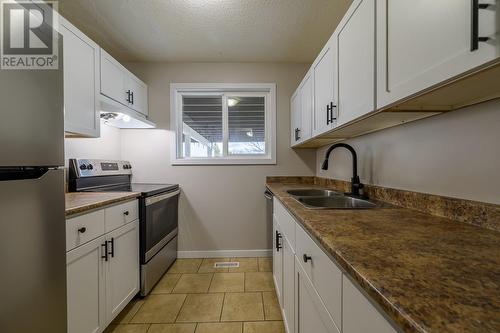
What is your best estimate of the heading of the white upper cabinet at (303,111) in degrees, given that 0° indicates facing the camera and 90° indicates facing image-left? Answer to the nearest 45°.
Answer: approximately 90°

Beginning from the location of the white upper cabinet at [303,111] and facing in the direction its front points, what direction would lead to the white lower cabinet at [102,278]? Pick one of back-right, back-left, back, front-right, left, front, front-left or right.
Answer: front-left

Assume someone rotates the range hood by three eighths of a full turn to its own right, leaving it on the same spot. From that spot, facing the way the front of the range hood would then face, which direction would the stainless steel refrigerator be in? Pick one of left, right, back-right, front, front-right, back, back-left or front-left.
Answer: left

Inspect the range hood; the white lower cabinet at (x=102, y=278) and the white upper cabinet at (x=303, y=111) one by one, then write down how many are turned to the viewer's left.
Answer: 1

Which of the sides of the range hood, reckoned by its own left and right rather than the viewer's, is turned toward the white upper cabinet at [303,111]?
front

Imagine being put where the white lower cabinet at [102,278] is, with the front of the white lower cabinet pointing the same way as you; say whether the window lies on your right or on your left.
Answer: on your left

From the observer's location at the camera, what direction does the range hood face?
facing the viewer and to the right of the viewer

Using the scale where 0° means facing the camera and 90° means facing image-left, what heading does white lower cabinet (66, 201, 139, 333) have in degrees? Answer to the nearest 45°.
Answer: approximately 315°

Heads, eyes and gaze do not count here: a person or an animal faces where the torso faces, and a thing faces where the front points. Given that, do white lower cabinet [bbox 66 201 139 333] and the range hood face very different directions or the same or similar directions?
same or similar directions

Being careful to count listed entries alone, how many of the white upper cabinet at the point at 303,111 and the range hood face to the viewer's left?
1

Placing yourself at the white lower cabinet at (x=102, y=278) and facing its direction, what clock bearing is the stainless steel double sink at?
The stainless steel double sink is roughly at 11 o'clock from the white lower cabinet.

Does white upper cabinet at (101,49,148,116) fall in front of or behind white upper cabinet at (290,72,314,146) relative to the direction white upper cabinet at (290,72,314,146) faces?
in front

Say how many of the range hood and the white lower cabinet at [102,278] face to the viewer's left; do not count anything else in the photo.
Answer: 0

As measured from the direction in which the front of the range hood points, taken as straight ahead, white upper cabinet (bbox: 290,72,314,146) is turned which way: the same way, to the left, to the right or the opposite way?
the opposite way
